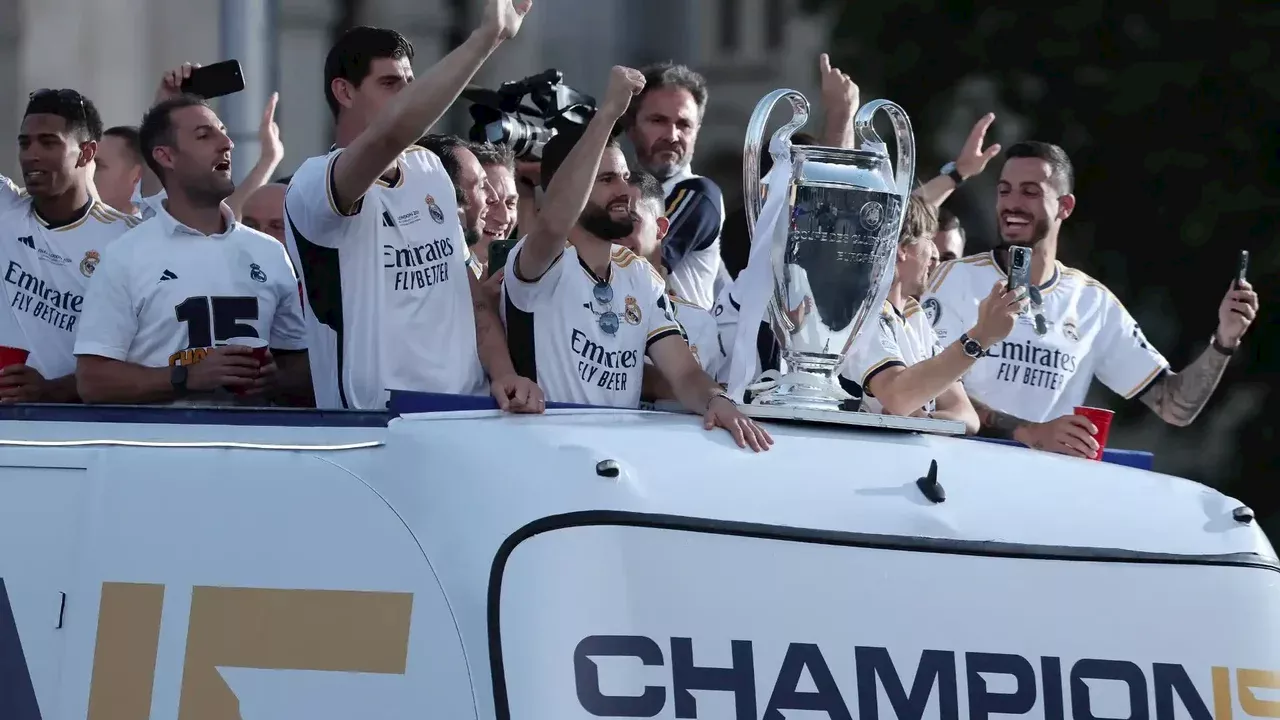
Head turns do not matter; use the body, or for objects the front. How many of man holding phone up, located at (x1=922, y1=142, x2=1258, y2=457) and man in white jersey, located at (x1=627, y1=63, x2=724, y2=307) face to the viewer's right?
0

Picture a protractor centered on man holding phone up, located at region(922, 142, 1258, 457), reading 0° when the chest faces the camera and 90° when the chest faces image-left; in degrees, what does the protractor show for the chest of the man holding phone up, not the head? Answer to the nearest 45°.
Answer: approximately 0°

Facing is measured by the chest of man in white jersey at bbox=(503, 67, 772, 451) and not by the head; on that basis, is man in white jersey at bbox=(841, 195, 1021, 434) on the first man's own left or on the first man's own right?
on the first man's own left

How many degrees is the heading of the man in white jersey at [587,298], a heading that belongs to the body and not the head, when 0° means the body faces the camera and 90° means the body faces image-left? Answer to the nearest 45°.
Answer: approximately 315°

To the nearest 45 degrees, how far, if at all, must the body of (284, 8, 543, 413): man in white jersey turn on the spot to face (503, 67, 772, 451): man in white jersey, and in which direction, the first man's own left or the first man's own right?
approximately 45° to the first man's own left

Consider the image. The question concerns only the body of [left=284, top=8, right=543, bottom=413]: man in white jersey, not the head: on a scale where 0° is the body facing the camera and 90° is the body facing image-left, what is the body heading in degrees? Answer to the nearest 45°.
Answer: approximately 315°

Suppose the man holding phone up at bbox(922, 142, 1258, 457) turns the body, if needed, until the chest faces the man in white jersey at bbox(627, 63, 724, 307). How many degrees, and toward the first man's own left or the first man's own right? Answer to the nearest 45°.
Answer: approximately 45° to the first man's own right

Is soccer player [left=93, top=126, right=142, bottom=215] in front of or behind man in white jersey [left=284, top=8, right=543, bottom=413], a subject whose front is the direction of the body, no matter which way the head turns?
behind
